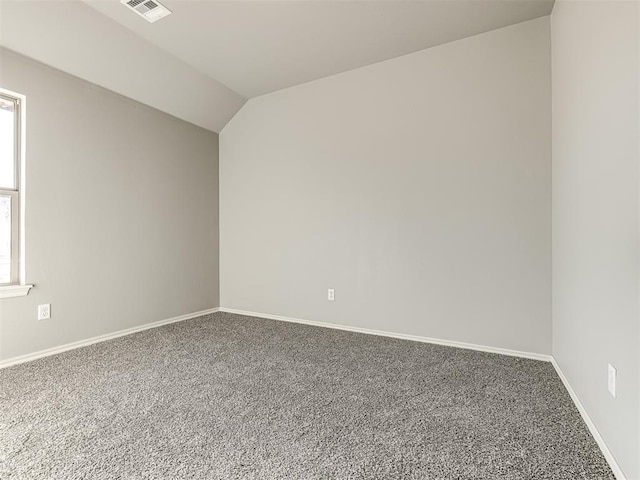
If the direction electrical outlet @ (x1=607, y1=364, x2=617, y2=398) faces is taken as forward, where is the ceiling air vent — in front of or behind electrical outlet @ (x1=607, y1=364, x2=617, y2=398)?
in front

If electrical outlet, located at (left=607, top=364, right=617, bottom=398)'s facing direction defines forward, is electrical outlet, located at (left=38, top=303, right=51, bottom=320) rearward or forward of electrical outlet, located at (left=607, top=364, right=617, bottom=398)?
forward

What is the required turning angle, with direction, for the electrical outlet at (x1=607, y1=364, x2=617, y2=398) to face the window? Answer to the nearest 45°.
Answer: approximately 45° to its left

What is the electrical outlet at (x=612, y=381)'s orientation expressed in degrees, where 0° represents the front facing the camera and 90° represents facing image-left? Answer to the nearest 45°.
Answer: approximately 90°
